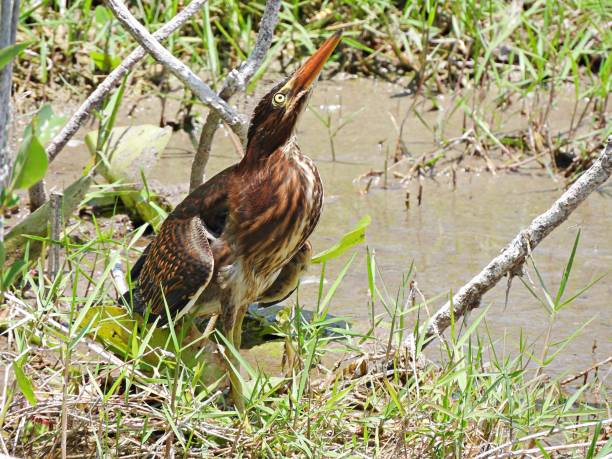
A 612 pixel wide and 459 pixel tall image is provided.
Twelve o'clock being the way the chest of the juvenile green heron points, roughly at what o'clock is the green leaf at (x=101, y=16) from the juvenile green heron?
The green leaf is roughly at 7 o'clock from the juvenile green heron.

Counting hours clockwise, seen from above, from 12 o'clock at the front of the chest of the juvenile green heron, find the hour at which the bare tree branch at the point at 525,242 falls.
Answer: The bare tree branch is roughly at 11 o'clock from the juvenile green heron.

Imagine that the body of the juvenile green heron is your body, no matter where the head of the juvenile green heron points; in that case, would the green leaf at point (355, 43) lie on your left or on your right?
on your left

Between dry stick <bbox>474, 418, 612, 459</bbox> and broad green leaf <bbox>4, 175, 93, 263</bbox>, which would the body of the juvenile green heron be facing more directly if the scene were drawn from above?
the dry stick

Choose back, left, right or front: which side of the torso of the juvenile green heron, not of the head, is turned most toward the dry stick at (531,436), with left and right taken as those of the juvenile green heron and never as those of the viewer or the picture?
front

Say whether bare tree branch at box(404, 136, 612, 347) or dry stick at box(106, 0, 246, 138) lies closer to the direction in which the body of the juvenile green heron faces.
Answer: the bare tree branch

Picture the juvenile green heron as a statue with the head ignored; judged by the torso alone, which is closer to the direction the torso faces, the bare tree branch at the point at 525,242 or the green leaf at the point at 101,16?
the bare tree branch

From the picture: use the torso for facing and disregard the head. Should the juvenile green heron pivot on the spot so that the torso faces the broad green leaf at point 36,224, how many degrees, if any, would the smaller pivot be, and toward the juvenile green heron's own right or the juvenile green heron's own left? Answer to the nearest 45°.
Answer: approximately 180°

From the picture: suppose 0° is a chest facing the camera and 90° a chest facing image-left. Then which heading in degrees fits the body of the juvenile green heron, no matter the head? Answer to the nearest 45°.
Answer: approximately 315°

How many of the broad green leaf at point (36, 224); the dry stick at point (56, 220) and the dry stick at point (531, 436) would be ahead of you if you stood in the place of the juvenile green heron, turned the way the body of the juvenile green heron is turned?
1

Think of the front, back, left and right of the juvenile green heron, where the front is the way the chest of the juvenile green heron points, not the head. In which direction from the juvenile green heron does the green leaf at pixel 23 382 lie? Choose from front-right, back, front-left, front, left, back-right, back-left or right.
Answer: right

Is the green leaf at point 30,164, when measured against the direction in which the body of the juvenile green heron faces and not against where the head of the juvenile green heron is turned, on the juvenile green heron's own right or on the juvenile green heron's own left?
on the juvenile green heron's own right

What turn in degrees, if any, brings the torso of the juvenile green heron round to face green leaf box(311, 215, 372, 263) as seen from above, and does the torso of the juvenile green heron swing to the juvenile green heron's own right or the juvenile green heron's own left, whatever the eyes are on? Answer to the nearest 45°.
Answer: approximately 90° to the juvenile green heron's own left
